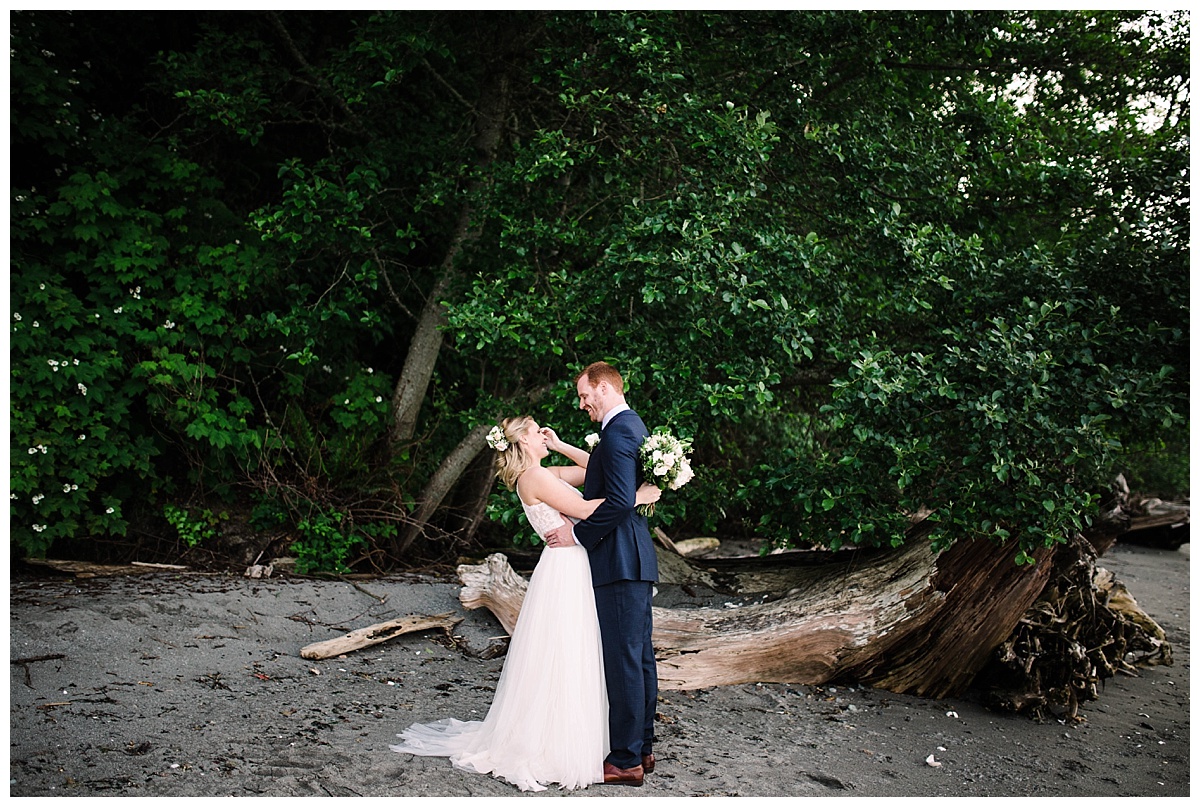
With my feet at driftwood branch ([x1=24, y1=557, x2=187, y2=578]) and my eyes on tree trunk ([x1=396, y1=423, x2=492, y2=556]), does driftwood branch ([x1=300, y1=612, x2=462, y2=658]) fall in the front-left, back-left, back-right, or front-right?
front-right

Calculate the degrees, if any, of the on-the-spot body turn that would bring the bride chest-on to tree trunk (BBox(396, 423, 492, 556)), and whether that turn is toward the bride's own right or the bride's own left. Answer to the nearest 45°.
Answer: approximately 90° to the bride's own left

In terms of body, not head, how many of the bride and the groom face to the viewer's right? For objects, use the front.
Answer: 1

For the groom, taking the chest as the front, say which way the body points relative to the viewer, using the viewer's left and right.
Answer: facing to the left of the viewer

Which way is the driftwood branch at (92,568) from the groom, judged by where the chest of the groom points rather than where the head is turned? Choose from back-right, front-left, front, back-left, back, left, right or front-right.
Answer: front-right

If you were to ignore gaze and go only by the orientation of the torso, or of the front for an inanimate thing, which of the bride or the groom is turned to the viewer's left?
the groom

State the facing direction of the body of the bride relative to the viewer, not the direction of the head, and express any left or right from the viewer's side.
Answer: facing to the right of the viewer

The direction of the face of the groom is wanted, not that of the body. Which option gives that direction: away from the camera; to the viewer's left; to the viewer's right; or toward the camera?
to the viewer's left

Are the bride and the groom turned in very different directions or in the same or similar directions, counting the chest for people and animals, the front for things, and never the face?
very different directions

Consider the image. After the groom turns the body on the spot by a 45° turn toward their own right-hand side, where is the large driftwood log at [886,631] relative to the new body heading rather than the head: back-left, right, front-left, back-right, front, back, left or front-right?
right

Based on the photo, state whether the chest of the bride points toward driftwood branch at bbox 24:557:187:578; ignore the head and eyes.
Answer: no

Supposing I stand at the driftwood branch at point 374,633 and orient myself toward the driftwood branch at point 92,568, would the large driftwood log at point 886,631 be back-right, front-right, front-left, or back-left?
back-right

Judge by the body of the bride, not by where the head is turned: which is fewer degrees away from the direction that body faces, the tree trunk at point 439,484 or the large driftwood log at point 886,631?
the large driftwood log

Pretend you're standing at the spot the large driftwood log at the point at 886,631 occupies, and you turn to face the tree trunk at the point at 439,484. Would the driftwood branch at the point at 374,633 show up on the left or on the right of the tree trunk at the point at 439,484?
left
